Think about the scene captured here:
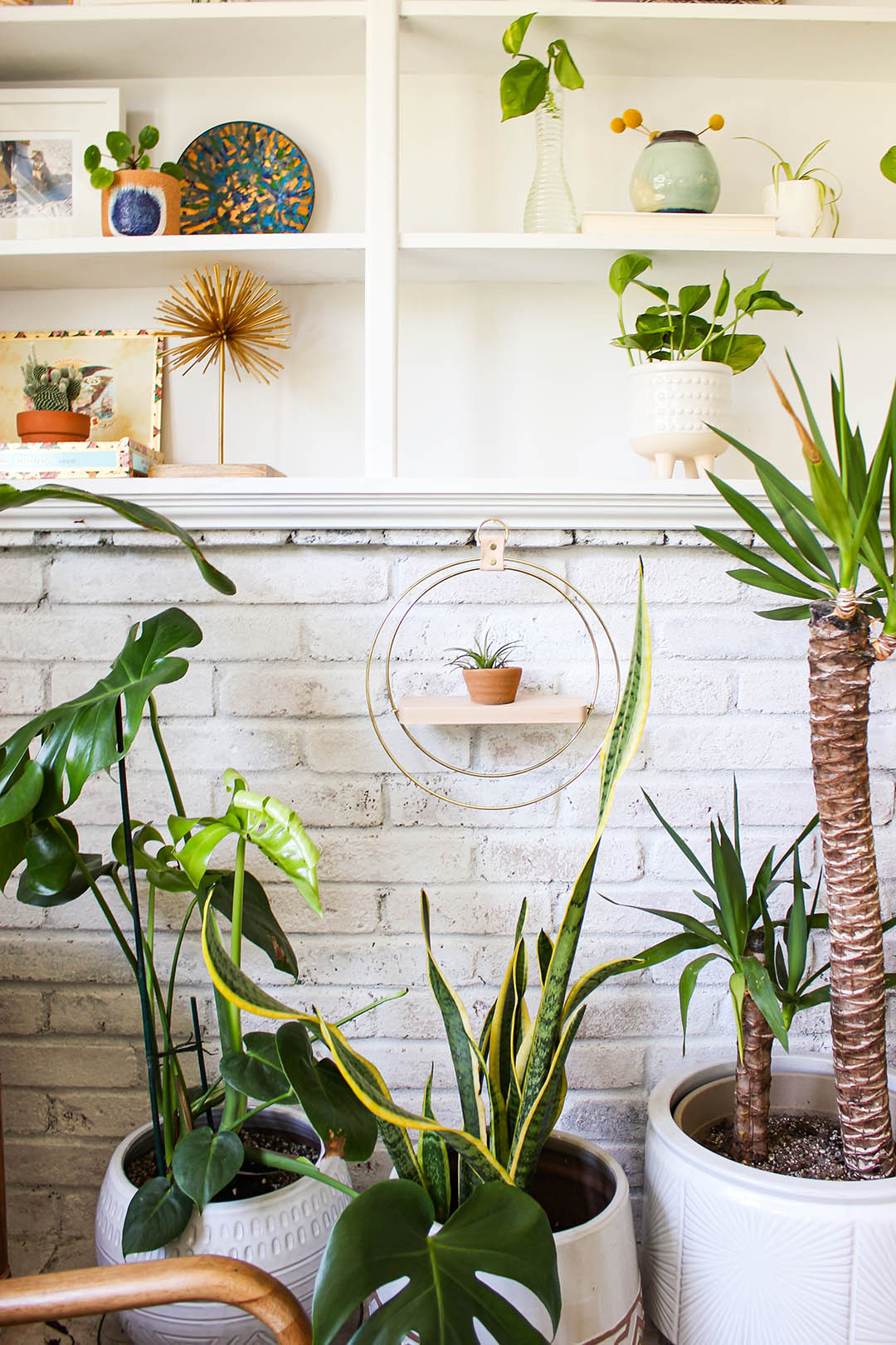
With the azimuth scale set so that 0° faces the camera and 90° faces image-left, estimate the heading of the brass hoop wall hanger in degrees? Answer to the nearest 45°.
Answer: approximately 0°

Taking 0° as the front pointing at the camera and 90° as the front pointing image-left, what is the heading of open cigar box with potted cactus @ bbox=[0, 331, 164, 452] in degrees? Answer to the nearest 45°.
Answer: approximately 0°

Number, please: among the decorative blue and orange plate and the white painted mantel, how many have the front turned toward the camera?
2

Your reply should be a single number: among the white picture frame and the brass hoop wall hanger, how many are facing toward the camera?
2
